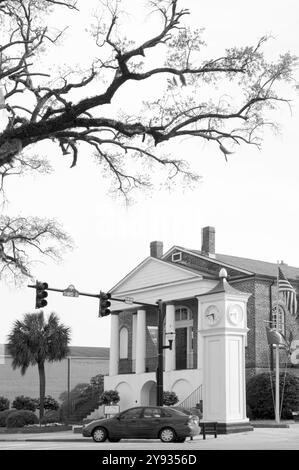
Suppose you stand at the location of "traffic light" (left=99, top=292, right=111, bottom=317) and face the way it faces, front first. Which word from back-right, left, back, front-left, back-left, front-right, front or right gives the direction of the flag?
left

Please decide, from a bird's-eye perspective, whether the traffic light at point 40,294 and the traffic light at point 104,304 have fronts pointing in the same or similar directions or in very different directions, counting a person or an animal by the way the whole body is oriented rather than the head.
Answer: same or similar directions

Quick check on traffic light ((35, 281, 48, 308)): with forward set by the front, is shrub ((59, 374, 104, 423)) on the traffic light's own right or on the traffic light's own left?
on the traffic light's own left

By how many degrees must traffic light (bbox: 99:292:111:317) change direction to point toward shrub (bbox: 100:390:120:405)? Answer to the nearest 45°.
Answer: approximately 135° to its left

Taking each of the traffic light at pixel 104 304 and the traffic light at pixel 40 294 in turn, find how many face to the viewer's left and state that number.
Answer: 0

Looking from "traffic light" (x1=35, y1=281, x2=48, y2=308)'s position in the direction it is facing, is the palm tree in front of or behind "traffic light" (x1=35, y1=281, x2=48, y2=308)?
behind

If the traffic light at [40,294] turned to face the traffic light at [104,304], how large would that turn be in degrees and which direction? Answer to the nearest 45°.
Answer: approximately 90° to its left

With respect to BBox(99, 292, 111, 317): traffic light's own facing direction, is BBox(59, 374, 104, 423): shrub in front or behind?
behind

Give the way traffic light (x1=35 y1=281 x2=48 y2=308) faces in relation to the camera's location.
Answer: facing the viewer and to the right of the viewer

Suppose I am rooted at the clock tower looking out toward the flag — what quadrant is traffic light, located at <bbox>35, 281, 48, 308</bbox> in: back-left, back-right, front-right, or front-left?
back-left

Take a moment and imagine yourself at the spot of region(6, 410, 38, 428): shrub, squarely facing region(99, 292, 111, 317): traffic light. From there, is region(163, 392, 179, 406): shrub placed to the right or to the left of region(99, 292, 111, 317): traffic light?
left
